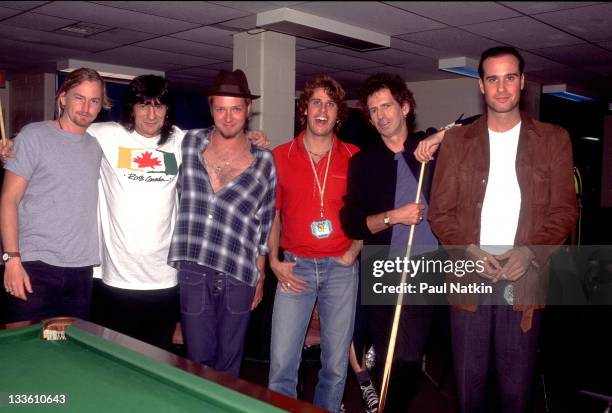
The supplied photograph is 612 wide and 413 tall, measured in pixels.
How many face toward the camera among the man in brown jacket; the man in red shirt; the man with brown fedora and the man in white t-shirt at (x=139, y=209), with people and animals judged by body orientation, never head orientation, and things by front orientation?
4

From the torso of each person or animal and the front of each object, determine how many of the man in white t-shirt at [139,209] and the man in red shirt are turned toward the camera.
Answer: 2

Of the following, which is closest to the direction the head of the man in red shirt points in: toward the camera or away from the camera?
toward the camera

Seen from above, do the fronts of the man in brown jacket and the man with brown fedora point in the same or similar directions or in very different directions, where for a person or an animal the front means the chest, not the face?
same or similar directions

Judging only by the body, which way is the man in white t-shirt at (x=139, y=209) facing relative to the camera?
toward the camera

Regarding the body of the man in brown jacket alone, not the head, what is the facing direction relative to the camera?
toward the camera

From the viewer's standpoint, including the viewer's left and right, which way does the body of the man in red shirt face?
facing the viewer

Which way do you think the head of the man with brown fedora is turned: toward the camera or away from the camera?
toward the camera

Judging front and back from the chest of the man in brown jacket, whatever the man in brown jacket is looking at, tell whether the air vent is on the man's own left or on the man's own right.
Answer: on the man's own right

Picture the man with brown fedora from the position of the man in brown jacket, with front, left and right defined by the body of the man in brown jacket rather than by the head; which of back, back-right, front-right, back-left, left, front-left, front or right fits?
right

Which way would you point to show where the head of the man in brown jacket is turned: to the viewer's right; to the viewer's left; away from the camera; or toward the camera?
toward the camera

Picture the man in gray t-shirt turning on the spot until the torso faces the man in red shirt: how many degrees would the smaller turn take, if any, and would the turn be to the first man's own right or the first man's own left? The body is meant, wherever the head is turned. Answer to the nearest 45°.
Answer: approximately 45° to the first man's own left

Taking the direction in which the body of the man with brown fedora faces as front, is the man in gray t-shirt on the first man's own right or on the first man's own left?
on the first man's own right

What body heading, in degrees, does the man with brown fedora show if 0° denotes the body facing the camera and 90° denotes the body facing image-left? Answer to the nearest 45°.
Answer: approximately 0°
